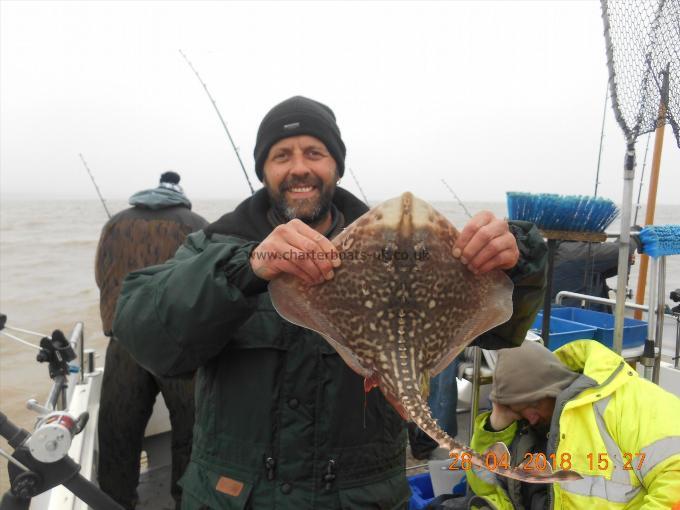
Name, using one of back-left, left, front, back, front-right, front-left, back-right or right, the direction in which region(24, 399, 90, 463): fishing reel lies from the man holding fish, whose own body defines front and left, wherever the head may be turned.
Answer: right

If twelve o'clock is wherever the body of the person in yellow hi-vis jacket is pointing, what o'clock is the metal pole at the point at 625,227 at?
The metal pole is roughly at 5 o'clock from the person in yellow hi-vis jacket.

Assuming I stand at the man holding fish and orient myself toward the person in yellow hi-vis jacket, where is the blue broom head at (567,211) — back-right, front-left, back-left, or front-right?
front-left

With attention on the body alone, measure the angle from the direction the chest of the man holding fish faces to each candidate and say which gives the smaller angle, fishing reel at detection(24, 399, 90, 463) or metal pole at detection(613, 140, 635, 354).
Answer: the fishing reel

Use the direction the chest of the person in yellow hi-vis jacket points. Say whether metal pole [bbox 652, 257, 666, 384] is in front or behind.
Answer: behind

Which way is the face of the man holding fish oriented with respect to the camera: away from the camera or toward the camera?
toward the camera

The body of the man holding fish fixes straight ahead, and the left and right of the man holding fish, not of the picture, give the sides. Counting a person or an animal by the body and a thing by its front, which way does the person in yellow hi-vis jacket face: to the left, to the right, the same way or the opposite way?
to the right

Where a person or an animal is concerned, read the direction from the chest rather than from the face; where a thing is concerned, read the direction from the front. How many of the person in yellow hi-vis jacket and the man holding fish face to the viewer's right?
0

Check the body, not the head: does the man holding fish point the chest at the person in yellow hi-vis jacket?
no

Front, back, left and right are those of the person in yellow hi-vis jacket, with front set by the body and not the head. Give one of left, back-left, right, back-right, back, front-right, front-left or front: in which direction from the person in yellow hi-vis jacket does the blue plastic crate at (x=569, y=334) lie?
back-right

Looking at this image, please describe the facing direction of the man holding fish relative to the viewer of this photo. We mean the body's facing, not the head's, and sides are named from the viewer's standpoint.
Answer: facing the viewer

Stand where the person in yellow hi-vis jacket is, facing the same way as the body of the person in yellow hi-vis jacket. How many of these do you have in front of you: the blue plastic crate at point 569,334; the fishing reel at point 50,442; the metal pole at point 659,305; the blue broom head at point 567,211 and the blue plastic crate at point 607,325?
1

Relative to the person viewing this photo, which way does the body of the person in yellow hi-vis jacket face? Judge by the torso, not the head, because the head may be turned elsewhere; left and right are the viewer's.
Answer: facing the viewer and to the left of the viewer

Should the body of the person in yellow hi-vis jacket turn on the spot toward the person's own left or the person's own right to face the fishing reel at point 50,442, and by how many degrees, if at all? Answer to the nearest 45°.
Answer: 0° — they already face it

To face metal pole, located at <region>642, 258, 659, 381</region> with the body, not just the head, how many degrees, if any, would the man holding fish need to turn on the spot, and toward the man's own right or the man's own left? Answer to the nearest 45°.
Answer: approximately 135° to the man's own left
